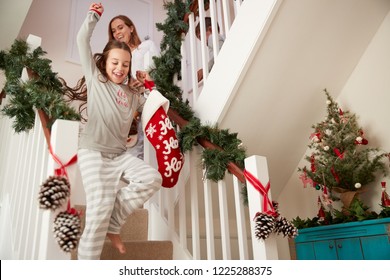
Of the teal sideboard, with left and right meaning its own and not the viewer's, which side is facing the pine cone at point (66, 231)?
front

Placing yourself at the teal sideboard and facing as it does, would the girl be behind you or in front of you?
in front

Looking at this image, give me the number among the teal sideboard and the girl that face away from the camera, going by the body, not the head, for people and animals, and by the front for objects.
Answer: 0
